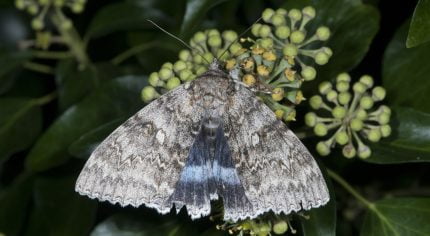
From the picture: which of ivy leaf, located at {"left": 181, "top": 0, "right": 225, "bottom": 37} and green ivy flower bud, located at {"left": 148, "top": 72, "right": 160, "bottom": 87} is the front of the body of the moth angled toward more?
the ivy leaf

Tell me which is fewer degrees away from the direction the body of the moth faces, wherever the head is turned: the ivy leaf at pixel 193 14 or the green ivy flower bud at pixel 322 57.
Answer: the ivy leaf

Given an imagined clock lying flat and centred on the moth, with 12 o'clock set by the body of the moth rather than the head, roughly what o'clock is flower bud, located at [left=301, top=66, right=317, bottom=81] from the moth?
The flower bud is roughly at 2 o'clock from the moth.

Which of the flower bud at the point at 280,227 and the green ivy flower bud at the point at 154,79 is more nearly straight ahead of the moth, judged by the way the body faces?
the green ivy flower bud

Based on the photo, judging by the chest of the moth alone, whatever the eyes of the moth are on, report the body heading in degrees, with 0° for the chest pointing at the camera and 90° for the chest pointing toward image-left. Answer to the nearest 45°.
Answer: approximately 180°

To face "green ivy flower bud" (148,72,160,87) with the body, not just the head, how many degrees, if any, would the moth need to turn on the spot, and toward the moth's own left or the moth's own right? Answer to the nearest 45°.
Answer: approximately 45° to the moth's own left
